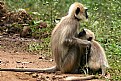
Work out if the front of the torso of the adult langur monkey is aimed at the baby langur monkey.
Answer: yes

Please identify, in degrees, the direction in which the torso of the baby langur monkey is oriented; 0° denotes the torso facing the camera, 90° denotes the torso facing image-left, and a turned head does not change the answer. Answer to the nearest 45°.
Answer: approximately 90°

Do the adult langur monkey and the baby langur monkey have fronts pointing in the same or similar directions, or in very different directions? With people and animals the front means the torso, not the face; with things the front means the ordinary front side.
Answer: very different directions

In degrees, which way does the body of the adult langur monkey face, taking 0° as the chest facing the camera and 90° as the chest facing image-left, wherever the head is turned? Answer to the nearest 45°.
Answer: approximately 270°

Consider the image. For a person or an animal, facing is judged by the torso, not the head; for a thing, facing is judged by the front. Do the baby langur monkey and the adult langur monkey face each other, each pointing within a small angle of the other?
yes

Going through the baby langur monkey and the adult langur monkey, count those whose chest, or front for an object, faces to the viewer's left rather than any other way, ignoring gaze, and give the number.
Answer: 1

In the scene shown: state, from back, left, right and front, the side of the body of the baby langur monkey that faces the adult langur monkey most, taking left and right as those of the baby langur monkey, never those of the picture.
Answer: front
